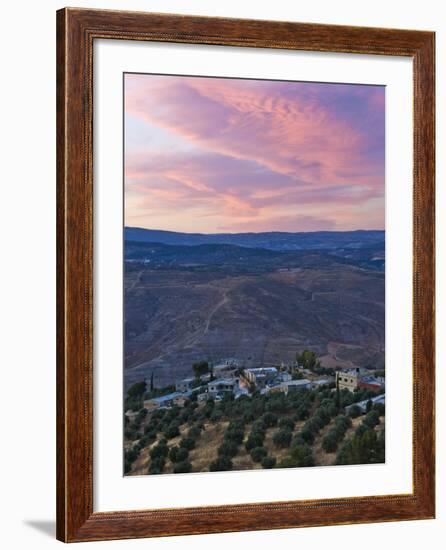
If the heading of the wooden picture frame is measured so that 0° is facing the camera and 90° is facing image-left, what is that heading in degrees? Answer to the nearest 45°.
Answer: approximately 315°
